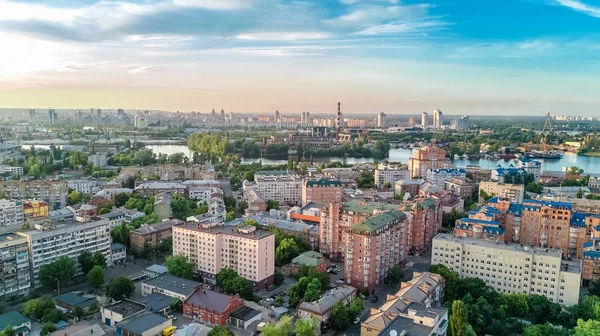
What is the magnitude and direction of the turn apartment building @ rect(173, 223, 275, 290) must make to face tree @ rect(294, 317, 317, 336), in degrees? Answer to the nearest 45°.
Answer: approximately 45° to its left

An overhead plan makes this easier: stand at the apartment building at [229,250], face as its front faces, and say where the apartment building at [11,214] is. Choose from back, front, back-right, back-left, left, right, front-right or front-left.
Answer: right

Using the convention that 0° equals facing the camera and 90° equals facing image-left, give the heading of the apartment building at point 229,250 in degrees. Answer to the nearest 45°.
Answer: approximately 45°

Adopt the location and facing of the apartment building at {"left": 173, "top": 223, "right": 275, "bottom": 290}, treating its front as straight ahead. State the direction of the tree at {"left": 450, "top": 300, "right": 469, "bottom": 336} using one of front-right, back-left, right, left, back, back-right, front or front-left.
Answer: left

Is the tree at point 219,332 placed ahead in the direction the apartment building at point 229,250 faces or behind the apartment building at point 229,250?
ahead

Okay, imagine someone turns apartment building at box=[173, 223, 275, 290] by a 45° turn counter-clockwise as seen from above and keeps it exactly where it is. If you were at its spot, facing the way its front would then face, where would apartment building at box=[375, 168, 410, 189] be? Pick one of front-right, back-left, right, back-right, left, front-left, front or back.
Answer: back-left

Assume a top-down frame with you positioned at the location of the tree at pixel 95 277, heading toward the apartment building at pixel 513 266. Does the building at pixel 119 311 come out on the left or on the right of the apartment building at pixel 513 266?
right

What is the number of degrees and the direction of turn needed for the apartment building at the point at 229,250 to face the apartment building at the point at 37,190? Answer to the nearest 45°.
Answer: approximately 90° to its right

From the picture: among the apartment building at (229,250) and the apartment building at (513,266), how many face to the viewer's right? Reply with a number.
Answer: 0

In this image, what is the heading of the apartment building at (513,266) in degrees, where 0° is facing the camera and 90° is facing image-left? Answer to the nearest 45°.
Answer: approximately 45°

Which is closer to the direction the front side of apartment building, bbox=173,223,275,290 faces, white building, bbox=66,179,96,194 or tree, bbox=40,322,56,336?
the tree
